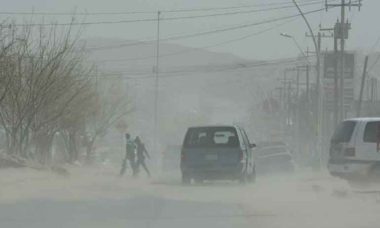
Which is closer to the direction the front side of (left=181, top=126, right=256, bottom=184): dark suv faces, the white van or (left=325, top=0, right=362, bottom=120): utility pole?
the utility pole

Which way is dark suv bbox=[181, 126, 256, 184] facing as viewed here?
away from the camera

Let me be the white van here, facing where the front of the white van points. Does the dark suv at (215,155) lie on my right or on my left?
on my left

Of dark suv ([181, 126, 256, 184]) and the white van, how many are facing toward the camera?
0

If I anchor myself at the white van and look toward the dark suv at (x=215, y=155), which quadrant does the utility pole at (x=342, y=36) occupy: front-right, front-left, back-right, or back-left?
front-right

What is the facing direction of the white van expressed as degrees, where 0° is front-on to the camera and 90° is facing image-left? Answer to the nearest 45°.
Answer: approximately 225°

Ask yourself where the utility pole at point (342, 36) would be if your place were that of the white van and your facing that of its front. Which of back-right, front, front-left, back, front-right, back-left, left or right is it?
front-left

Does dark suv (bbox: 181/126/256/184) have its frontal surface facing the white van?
no

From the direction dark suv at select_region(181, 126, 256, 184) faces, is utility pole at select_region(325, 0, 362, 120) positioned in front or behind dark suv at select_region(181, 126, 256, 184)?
in front
